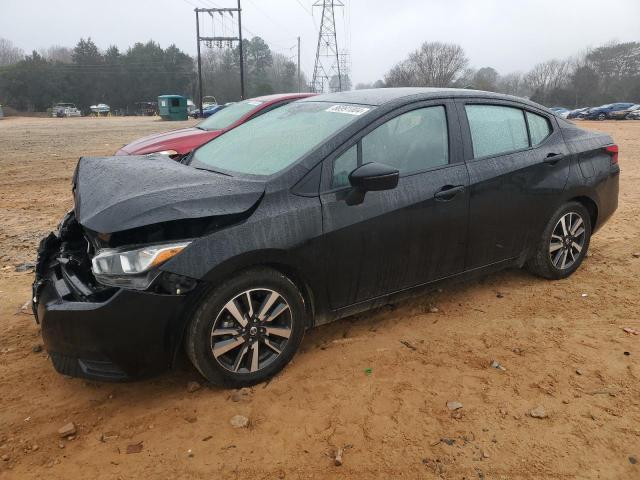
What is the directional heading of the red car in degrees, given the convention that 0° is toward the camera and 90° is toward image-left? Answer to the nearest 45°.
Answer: approximately 45°

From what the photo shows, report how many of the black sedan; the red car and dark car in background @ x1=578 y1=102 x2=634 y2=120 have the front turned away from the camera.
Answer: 0

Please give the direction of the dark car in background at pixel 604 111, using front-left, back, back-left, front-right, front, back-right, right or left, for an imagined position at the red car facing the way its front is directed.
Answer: back

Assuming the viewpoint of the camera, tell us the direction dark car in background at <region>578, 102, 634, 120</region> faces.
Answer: facing the viewer and to the left of the viewer

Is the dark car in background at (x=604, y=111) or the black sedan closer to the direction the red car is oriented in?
the black sedan

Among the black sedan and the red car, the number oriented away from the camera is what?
0

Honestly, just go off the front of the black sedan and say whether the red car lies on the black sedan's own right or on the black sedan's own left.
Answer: on the black sedan's own right

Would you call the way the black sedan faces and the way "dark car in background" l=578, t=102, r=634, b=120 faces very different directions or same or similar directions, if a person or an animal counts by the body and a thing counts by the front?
same or similar directions

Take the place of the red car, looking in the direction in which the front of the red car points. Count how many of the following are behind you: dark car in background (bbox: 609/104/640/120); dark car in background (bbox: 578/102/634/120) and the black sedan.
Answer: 2

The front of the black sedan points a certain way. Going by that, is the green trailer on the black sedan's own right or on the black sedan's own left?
on the black sedan's own right

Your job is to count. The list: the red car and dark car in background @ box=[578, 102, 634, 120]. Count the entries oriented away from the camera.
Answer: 0

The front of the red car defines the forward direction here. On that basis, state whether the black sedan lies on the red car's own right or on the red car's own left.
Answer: on the red car's own left

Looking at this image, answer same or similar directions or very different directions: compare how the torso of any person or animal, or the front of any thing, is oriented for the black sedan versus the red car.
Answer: same or similar directions

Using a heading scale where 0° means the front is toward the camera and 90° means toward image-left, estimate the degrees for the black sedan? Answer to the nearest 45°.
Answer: approximately 45°

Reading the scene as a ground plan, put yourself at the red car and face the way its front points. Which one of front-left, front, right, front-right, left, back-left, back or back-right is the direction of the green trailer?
back-right
